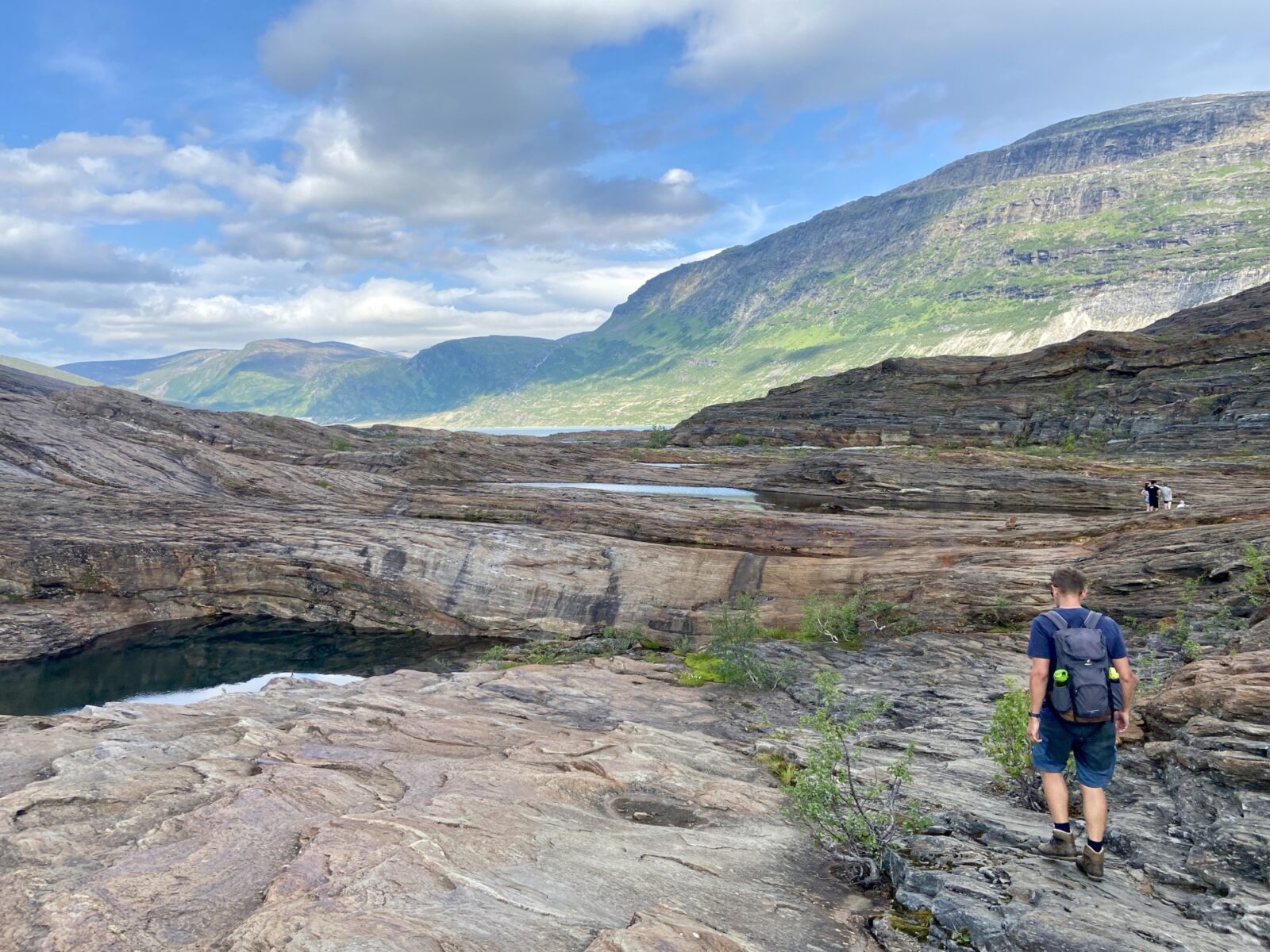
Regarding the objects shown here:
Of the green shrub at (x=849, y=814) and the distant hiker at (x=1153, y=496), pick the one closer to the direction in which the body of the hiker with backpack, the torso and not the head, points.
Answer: the distant hiker

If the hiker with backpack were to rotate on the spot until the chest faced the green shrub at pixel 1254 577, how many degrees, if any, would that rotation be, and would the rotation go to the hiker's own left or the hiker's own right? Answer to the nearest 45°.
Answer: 0° — they already face it

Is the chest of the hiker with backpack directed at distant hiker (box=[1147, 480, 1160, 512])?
yes

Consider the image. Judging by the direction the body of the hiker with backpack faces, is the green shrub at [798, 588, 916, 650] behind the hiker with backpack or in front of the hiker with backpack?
in front

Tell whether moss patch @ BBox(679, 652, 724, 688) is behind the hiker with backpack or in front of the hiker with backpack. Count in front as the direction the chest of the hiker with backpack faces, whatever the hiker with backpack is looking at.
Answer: in front

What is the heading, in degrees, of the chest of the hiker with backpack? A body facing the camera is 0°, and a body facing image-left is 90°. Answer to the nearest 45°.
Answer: approximately 180°

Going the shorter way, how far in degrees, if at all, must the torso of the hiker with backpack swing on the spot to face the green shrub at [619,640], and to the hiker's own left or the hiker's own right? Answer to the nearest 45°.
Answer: approximately 45° to the hiker's own left
